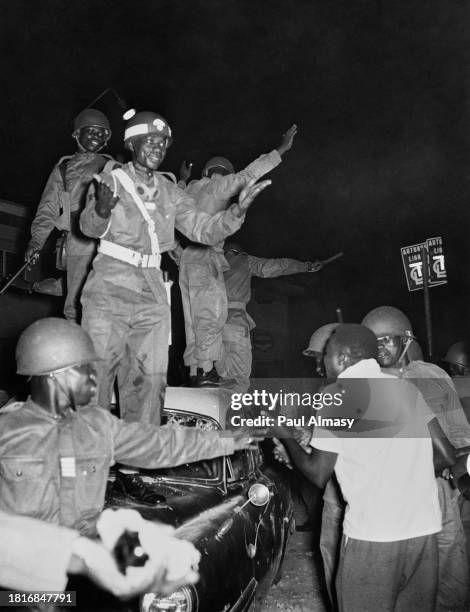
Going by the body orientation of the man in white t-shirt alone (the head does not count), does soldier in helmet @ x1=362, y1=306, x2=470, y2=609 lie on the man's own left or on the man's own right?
on the man's own right

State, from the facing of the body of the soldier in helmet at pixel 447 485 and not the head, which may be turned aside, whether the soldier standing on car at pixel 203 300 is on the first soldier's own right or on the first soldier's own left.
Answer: on the first soldier's own right

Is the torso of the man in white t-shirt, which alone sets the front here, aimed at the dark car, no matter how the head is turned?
yes

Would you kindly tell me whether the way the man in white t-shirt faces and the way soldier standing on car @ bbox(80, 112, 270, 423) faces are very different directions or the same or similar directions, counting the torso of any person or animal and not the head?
very different directions

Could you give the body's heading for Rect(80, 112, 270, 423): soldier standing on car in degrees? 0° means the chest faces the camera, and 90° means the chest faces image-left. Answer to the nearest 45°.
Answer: approximately 315°

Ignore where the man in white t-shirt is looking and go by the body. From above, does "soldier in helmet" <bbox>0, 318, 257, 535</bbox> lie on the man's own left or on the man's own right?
on the man's own left

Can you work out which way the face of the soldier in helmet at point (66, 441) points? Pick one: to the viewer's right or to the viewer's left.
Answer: to the viewer's right

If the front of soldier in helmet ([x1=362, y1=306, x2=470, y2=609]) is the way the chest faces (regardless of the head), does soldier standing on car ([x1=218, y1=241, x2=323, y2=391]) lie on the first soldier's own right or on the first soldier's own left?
on the first soldier's own right

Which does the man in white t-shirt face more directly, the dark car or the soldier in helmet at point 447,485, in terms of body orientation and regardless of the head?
the dark car

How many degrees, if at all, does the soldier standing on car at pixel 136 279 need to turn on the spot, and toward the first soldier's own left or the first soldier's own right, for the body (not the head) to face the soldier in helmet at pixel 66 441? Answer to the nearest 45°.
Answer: approximately 45° to the first soldier's own right

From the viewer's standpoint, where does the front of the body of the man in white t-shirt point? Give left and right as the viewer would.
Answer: facing away from the viewer and to the left of the viewer
